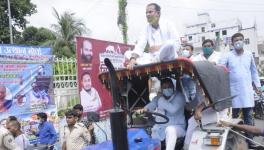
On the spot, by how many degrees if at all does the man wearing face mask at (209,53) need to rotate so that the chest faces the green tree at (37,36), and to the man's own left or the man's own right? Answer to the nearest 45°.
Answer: approximately 135° to the man's own right

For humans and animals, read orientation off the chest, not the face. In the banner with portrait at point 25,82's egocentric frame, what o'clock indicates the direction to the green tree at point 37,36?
The green tree is roughly at 6 o'clock from the banner with portrait.

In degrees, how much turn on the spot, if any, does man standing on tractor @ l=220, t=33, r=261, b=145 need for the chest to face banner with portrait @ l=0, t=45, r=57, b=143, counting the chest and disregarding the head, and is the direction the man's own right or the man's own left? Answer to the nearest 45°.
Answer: approximately 90° to the man's own right

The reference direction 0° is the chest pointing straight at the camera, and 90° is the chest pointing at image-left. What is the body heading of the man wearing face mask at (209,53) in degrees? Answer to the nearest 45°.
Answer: approximately 0°

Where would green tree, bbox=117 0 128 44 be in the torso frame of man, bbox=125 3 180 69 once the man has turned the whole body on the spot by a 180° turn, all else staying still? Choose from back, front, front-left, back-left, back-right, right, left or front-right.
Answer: front-left

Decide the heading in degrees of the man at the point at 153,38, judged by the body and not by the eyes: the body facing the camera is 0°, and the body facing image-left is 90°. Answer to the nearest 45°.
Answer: approximately 45°

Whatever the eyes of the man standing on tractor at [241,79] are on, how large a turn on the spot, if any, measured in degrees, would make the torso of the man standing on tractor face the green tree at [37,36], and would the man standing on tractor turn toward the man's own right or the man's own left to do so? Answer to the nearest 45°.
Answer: approximately 135° to the man's own right

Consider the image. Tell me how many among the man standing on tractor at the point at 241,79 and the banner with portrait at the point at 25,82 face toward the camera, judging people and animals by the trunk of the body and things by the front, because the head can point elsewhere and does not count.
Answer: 2

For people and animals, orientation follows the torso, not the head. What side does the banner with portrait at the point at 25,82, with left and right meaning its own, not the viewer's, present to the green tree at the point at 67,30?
back

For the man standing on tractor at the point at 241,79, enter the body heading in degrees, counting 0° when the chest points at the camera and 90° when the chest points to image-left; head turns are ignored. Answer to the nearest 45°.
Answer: approximately 0°

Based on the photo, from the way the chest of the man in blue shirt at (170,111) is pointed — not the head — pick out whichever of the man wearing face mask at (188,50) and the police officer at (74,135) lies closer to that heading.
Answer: the police officer
